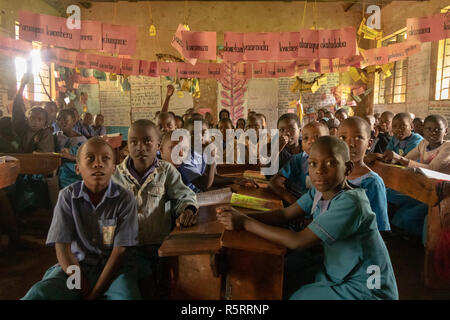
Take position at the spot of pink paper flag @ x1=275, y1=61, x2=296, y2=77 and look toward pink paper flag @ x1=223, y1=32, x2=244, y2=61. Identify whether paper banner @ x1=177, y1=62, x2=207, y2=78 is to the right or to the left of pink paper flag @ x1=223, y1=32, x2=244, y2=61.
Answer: right

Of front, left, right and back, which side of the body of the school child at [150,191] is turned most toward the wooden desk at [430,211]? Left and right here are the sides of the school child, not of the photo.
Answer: left

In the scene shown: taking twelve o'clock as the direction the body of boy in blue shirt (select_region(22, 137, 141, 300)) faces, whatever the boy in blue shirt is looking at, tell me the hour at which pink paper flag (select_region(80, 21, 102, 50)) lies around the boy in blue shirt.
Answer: The pink paper flag is roughly at 6 o'clock from the boy in blue shirt.

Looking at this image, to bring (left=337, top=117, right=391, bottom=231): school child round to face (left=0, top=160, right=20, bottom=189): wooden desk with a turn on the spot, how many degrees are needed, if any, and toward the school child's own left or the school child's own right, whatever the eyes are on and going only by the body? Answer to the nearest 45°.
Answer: approximately 45° to the school child's own right

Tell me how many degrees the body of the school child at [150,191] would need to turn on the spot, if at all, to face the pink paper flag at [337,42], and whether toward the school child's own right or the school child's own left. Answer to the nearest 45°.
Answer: approximately 135° to the school child's own left

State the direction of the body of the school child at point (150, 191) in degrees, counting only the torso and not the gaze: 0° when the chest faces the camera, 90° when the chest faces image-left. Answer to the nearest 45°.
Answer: approximately 0°

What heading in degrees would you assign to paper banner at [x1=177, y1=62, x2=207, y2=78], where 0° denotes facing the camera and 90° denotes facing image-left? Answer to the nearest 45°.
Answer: approximately 0°

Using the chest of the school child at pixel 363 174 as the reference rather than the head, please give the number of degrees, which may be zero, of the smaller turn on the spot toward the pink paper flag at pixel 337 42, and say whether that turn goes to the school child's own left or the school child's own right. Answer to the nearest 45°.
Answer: approximately 135° to the school child's own right

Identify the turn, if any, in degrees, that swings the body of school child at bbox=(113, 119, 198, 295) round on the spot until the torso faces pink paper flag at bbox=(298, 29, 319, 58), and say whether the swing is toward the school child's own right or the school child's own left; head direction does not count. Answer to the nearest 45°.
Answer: approximately 135° to the school child's own left

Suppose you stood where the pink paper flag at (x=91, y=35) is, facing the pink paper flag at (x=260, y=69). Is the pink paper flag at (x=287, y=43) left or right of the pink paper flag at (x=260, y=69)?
right

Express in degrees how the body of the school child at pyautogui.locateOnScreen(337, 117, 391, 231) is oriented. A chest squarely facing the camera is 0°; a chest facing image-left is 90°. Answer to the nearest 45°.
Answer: approximately 45°

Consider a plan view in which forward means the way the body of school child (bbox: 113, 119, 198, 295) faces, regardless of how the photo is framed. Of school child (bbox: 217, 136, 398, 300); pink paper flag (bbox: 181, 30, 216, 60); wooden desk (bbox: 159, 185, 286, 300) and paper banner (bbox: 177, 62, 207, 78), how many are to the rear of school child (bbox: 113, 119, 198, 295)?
2
